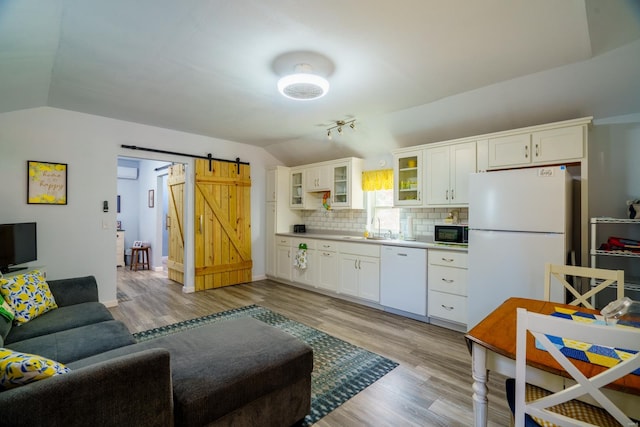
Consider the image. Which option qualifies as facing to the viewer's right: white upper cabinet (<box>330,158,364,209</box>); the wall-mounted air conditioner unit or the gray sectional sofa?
the gray sectional sofa

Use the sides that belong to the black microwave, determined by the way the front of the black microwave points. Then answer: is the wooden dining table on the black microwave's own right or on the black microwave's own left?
on the black microwave's own left

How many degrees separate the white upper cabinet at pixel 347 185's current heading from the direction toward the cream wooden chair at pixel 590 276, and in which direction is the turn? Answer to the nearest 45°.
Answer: approximately 90° to its left

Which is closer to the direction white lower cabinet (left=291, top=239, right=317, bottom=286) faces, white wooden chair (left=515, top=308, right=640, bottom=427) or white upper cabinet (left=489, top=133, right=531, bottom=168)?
the white wooden chair

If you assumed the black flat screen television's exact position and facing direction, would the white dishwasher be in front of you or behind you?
in front

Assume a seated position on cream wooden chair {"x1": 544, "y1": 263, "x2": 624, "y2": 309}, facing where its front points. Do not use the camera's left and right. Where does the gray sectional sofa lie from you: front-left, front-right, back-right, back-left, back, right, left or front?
front-right

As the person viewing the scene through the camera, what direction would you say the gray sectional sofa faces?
facing to the right of the viewer

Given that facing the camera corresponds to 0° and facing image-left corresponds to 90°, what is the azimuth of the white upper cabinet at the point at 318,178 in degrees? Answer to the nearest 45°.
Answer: approximately 45°

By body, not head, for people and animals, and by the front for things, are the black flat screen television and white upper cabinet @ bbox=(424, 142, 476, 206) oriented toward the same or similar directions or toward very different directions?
very different directions

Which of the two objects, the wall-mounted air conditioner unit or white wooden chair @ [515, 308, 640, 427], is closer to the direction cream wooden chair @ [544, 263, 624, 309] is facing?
the white wooden chair

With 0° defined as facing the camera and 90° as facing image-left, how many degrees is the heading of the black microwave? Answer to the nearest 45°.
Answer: approximately 45°

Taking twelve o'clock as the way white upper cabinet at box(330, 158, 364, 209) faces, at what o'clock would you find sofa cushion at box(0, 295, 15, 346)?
The sofa cushion is roughly at 12 o'clock from the white upper cabinet.

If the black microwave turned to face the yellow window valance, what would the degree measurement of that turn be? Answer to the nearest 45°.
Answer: approximately 90° to its right

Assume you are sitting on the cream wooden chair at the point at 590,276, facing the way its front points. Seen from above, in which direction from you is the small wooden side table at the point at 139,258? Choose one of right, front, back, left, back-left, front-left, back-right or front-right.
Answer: right

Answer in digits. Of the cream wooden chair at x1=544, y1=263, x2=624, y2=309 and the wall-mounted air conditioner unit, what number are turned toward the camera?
2

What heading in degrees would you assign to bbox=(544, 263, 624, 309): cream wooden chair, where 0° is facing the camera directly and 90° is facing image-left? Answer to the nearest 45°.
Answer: approximately 0°
